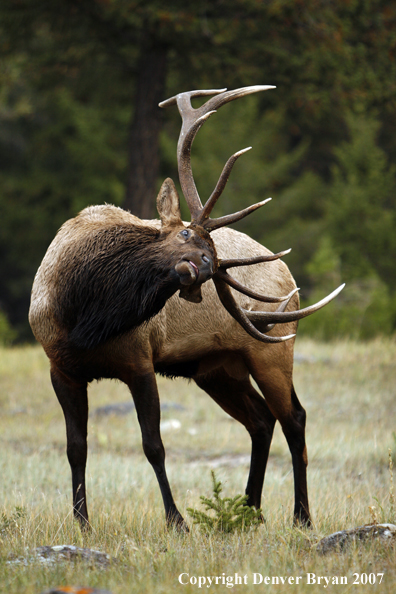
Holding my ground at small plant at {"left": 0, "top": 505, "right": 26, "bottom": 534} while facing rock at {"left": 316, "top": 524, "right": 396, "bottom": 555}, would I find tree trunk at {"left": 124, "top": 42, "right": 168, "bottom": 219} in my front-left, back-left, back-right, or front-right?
back-left

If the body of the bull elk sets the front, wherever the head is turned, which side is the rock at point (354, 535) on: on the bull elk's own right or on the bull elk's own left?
on the bull elk's own left

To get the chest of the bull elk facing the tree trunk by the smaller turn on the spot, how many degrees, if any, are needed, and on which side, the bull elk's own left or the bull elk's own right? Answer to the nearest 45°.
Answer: approximately 135° to the bull elk's own right
